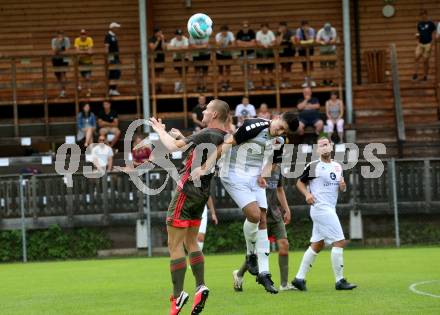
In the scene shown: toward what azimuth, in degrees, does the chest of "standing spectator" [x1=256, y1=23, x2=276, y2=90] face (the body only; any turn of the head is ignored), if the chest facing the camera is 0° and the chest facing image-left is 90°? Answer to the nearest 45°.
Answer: approximately 0°

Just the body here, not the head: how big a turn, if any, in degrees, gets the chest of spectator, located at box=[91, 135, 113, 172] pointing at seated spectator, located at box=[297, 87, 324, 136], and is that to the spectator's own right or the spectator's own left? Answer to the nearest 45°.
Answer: approximately 90° to the spectator's own left

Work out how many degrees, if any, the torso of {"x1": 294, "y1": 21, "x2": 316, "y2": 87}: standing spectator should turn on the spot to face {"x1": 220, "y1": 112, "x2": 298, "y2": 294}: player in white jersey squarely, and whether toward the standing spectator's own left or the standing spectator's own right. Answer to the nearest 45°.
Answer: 0° — they already face them

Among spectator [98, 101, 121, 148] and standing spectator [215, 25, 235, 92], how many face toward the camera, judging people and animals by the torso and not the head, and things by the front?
2

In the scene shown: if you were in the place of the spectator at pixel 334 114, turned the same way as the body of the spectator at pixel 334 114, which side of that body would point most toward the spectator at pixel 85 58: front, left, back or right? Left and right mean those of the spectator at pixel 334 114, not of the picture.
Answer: right

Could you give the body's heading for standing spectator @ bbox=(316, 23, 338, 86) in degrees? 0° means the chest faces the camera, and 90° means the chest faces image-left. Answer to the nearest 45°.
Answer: approximately 0°
